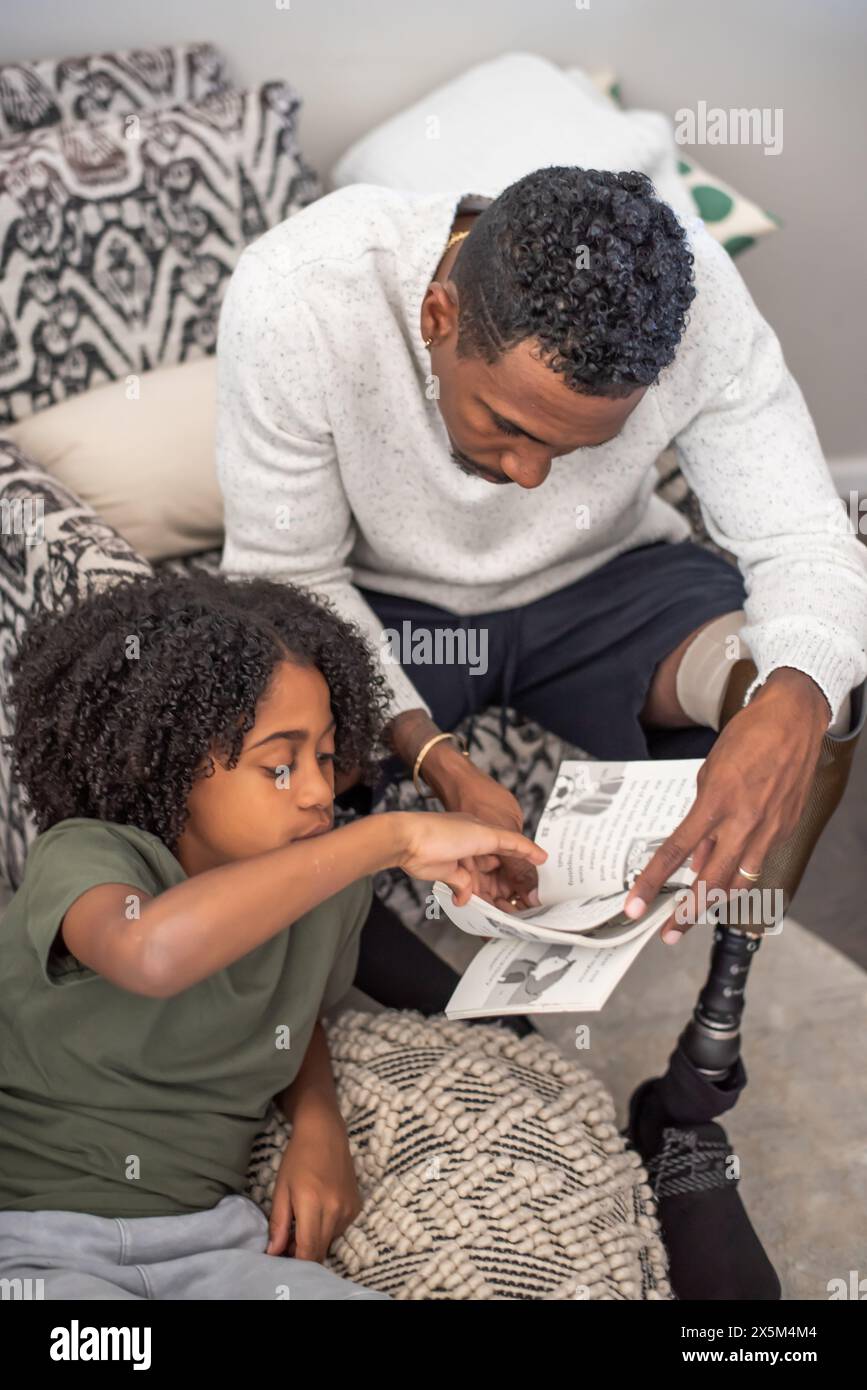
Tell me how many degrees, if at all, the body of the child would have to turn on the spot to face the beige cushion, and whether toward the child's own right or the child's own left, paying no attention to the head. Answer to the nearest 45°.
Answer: approximately 135° to the child's own left

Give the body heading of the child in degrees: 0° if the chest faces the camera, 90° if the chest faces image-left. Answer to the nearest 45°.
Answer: approximately 315°

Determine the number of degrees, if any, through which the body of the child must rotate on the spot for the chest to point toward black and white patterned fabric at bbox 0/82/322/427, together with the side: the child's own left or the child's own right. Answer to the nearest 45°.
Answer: approximately 135° to the child's own left

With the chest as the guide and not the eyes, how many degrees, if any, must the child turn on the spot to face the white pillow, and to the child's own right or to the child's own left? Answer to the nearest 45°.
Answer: approximately 135° to the child's own left

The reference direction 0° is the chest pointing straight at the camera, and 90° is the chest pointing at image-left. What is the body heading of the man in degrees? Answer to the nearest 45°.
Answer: approximately 0°
